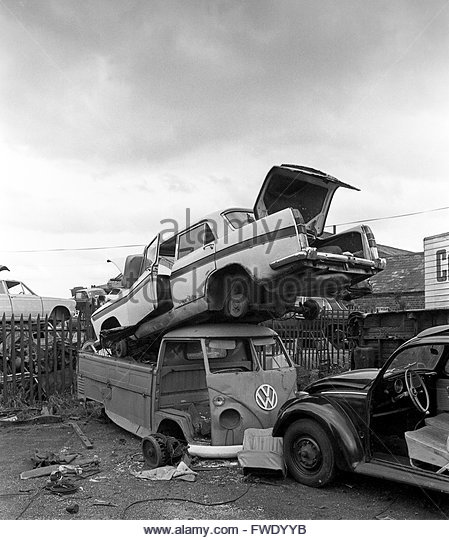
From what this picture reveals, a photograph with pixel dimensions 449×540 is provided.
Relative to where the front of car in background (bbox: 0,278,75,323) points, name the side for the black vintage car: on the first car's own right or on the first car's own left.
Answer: on the first car's own right

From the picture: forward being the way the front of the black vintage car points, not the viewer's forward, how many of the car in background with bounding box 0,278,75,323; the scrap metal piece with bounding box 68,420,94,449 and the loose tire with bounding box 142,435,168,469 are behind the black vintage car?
0

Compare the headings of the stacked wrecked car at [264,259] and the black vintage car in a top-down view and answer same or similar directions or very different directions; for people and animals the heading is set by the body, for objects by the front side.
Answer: same or similar directions

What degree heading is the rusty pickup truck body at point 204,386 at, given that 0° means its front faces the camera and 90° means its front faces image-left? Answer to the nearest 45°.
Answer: approximately 315°

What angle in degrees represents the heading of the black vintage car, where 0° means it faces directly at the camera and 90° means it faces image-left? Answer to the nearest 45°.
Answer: approximately 135°

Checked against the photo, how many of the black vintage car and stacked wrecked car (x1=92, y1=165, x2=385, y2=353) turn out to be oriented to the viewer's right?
0

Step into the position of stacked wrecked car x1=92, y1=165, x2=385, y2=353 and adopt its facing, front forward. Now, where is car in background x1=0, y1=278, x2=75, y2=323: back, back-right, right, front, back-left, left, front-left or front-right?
front

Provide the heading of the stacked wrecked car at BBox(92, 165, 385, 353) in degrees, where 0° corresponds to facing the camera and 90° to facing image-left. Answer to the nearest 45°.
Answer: approximately 135°

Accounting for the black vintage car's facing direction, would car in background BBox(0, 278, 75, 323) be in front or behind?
in front

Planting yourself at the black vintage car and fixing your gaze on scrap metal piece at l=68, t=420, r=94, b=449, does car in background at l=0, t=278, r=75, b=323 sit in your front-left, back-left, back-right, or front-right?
front-right

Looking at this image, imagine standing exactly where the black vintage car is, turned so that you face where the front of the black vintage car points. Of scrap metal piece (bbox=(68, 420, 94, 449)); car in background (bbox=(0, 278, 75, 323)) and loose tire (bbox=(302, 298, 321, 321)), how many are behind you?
0

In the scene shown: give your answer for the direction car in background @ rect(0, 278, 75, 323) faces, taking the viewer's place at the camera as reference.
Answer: facing to the right of the viewer
